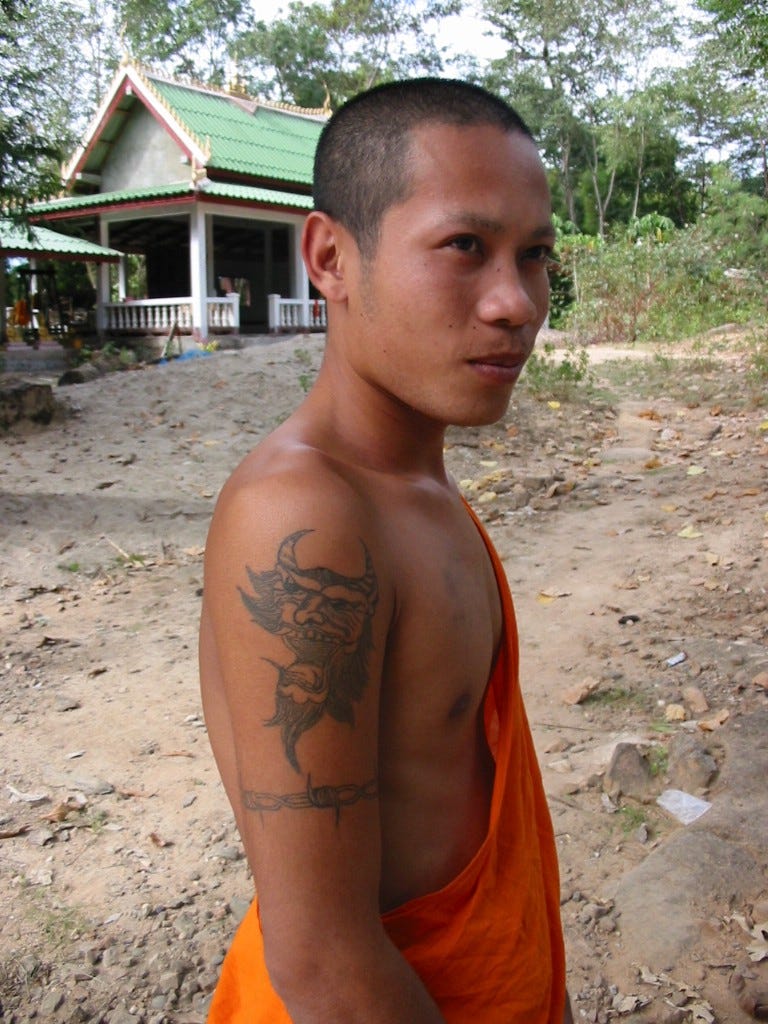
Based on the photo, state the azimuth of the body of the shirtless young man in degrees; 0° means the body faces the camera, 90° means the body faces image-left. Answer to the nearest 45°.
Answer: approximately 315°

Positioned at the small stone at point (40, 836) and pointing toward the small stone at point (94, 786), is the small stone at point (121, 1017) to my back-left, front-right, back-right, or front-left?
back-right

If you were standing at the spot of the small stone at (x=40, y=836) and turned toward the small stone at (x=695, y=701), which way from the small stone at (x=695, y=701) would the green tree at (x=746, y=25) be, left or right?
left

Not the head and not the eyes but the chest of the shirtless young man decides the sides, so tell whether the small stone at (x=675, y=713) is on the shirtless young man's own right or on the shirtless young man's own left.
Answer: on the shirtless young man's own left

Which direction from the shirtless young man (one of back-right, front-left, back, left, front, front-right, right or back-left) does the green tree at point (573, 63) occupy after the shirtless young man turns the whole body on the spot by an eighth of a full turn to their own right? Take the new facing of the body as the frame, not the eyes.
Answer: back

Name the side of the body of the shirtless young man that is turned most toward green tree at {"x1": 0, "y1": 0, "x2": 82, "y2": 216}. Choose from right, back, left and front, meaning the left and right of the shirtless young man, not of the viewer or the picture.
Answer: back

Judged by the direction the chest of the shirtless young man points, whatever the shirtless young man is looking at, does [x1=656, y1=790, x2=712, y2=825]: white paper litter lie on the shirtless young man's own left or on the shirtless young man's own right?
on the shirtless young man's own left

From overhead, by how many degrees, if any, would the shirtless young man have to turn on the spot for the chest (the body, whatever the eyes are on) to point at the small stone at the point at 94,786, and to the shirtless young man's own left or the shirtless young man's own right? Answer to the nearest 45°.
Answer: approximately 180°

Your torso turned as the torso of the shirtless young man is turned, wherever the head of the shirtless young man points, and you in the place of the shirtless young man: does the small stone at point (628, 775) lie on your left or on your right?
on your left

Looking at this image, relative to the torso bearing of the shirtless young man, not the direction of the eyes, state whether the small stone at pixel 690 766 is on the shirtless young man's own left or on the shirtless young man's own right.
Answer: on the shirtless young man's own left
